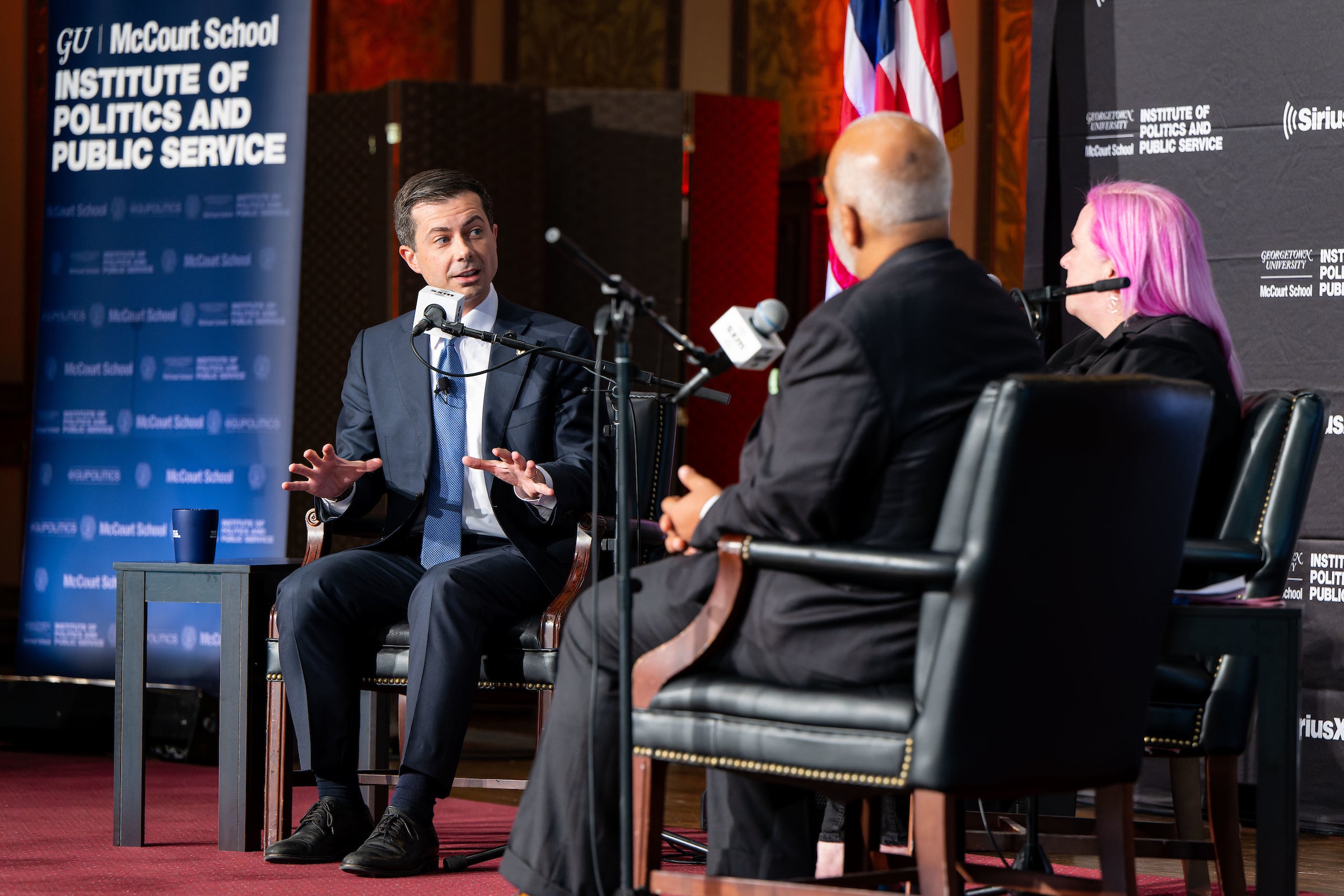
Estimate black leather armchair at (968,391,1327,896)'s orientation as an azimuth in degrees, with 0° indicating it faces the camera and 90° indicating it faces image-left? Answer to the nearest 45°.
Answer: approximately 90°

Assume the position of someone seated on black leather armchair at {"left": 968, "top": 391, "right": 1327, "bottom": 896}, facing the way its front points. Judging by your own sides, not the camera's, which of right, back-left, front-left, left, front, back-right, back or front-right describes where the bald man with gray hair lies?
front-left

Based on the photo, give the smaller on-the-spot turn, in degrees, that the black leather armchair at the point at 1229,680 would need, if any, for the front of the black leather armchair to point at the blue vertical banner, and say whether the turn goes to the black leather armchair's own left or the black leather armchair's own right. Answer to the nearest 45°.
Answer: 0° — it already faces it

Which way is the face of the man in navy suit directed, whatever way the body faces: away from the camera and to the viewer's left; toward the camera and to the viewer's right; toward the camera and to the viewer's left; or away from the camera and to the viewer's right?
toward the camera and to the viewer's right

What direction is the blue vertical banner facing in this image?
toward the camera

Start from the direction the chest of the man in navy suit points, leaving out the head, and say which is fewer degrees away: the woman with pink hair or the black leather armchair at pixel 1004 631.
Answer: the black leather armchair

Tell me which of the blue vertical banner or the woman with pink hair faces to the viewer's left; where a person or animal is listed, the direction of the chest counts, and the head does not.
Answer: the woman with pink hair

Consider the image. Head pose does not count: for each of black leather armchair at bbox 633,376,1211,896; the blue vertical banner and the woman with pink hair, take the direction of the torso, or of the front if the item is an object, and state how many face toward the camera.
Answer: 1

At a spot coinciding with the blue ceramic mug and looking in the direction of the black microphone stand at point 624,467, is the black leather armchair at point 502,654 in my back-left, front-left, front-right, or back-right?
front-left

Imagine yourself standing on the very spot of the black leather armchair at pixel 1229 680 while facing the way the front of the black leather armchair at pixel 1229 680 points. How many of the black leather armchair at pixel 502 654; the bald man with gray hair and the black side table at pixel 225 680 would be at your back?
0

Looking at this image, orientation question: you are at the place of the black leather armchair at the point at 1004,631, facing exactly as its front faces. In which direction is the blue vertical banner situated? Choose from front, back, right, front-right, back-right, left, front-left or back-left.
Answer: front

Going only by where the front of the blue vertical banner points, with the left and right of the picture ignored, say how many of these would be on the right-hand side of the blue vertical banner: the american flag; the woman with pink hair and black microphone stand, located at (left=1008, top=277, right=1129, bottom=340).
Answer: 0

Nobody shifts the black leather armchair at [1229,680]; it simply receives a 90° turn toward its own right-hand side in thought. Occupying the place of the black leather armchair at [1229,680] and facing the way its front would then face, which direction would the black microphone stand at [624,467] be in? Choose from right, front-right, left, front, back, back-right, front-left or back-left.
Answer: back-left

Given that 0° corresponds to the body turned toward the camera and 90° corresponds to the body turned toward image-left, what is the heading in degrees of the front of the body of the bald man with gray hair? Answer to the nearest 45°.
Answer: approximately 135°

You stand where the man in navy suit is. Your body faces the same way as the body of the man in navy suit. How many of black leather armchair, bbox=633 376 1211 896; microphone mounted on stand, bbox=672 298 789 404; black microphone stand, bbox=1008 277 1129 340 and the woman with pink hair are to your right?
0

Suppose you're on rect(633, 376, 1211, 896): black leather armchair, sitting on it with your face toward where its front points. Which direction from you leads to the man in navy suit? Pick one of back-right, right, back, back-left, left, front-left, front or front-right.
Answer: front

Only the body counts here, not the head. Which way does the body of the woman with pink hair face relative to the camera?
to the viewer's left

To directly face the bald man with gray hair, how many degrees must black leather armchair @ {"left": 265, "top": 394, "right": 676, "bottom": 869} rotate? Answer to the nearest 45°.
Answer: approximately 45° to its left

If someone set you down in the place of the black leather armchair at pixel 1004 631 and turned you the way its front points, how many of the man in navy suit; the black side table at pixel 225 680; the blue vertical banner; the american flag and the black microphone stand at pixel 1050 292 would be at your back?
0

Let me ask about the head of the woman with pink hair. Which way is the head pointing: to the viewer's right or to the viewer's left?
to the viewer's left
